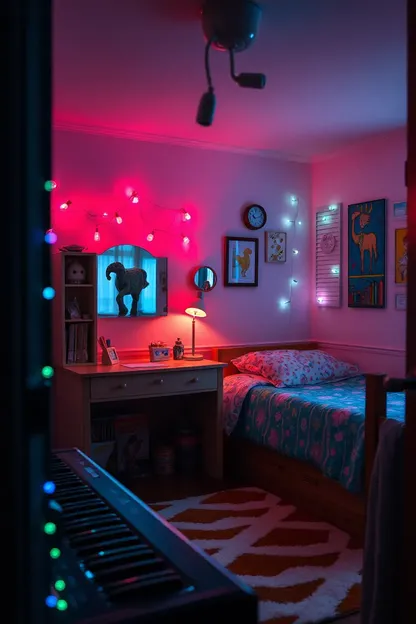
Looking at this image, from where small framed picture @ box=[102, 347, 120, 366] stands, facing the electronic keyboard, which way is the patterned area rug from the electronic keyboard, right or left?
left

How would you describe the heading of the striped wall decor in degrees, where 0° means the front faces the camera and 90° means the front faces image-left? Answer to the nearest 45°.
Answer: approximately 45°

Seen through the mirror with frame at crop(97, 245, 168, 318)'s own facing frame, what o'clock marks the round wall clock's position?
The round wall clock is roughly at 8 o'clock from the mirror with frame.

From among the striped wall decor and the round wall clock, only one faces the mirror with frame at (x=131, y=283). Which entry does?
the striped wall decor

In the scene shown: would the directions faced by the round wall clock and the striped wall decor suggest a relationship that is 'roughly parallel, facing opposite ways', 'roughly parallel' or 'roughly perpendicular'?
roughly perpendicular

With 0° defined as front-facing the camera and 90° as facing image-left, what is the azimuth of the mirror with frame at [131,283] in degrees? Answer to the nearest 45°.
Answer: approximately 0°

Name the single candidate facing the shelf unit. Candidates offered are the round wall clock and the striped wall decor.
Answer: the striped wall decor

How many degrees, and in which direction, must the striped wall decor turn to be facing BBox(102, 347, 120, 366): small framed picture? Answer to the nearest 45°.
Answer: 0° — it already faces it

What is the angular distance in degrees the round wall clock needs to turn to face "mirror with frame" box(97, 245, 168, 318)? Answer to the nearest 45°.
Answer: approximately 90° to its right

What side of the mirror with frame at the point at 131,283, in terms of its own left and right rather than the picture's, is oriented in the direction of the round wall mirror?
left

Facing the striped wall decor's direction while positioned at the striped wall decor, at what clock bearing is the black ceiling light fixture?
The black ceiling light fixture is roughly at 11 o'clock from the striped wall decor.

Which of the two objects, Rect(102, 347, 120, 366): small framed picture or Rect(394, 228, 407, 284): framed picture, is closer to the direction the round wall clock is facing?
the framed picture
